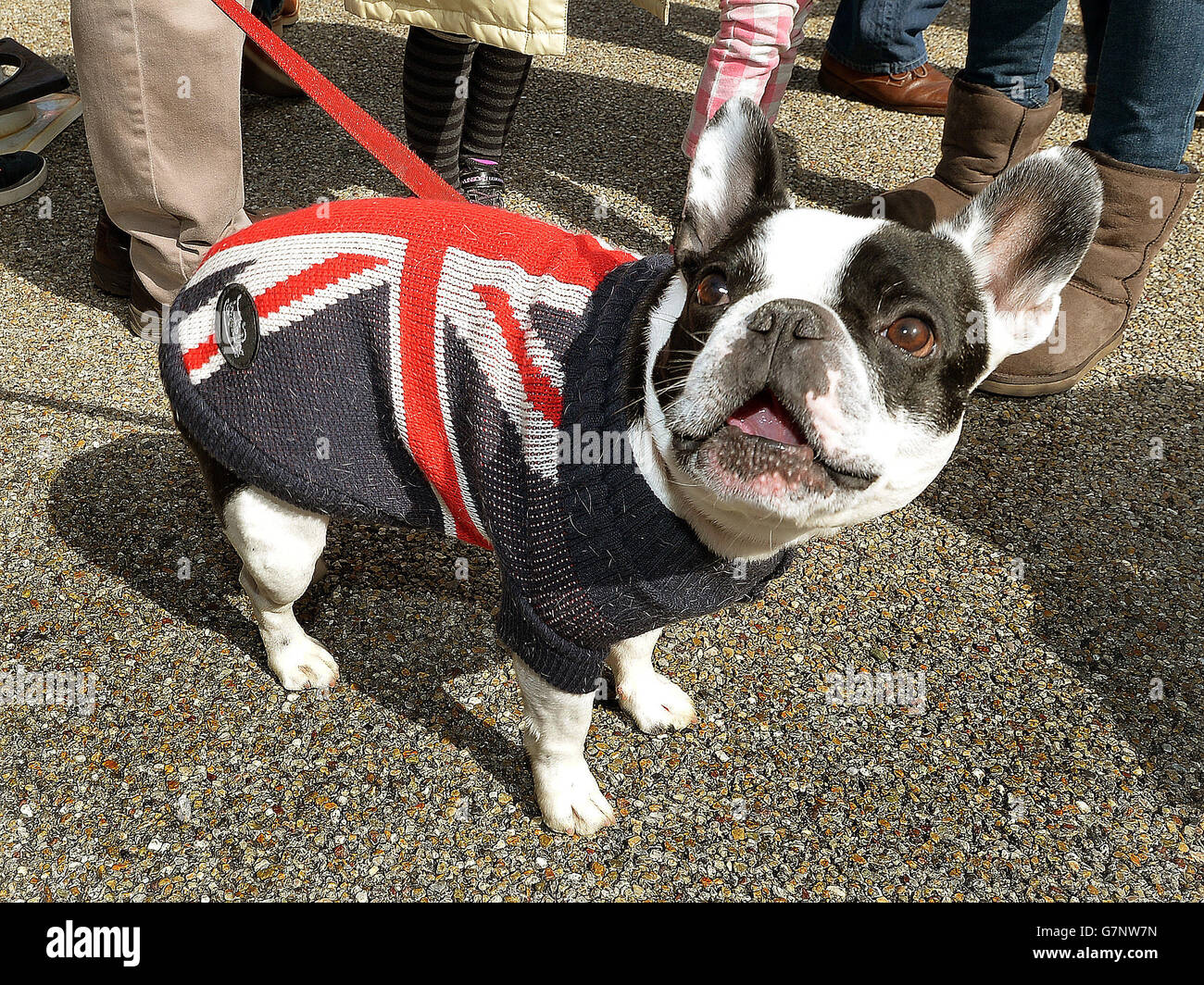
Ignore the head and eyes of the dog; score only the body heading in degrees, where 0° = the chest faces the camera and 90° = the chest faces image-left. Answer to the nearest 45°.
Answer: approximately 315°
